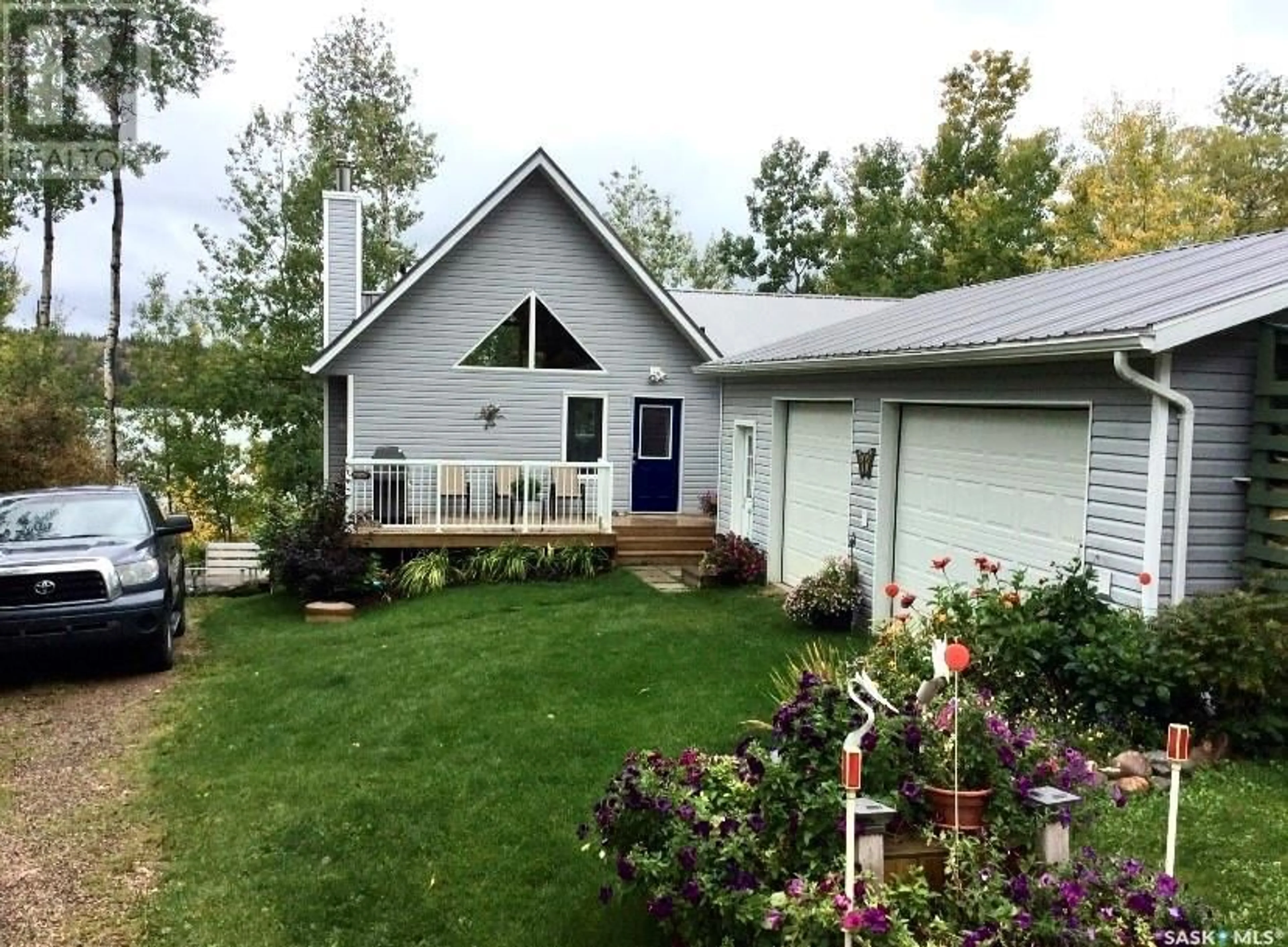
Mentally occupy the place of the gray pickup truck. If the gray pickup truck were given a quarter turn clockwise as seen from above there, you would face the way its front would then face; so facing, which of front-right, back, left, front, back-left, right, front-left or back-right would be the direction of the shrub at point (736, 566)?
back

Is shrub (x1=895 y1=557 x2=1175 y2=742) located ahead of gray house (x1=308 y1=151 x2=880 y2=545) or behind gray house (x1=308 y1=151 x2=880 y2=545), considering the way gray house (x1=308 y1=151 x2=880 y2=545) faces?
ahead

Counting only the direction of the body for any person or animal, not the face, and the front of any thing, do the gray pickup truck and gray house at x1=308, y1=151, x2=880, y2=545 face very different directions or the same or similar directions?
same or similar directions

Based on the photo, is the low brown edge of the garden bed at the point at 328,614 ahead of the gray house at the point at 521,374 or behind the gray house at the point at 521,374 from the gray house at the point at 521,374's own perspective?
ahead

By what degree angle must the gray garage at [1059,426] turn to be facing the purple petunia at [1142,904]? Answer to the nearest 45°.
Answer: approximately 45° to its left

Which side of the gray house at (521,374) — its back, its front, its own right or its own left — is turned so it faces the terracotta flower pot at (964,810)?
front

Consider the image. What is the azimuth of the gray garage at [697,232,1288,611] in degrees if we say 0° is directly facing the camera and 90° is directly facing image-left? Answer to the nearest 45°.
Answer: approximately 45°

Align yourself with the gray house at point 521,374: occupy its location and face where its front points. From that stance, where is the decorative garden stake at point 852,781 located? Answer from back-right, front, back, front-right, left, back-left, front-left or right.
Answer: front

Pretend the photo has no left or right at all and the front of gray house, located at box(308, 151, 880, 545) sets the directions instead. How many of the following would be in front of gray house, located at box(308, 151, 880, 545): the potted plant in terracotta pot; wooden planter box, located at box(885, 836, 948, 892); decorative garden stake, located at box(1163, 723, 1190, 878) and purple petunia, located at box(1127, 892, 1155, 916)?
4

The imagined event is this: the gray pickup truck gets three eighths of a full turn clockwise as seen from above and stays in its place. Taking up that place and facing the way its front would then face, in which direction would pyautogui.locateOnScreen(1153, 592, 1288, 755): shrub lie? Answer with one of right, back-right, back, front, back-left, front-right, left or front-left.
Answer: back

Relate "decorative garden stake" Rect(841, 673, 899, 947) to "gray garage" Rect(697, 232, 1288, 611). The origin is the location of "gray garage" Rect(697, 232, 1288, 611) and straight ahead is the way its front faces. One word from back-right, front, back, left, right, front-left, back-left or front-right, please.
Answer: front-left

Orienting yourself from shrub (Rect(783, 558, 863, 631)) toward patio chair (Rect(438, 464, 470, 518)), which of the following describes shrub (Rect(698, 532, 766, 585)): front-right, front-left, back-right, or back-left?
front-right

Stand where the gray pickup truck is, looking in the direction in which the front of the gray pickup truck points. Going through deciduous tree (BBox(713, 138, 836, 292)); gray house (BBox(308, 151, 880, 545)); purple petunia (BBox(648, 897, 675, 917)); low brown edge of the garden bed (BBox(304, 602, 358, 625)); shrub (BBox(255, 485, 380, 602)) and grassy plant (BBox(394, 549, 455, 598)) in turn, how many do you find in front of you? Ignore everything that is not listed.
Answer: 1

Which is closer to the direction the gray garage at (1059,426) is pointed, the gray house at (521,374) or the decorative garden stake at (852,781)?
the decorative garden stake

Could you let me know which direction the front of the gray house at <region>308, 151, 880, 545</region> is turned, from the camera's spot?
facing the viewer

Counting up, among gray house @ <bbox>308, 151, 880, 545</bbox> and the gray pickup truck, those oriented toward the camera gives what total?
2

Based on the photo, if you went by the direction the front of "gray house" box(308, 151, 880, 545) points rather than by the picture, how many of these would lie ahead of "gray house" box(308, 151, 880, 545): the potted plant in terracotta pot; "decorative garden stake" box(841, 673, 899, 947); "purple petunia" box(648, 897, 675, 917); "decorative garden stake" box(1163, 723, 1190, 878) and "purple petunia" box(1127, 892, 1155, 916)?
5
